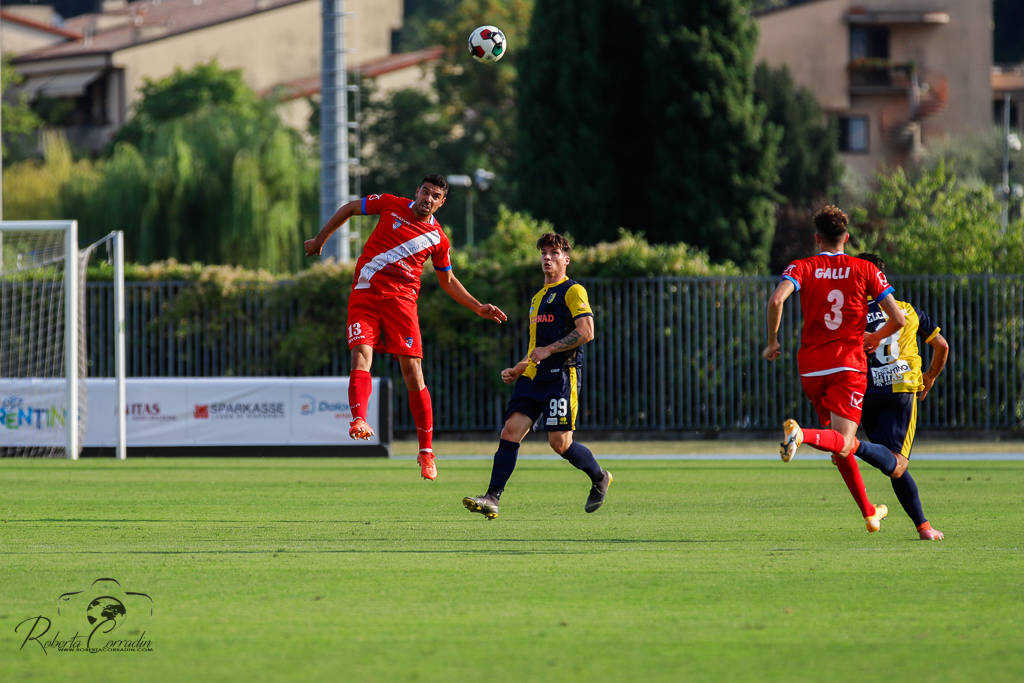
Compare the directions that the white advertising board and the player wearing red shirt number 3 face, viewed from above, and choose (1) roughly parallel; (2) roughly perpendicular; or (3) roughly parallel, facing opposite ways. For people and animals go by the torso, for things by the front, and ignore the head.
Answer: roughly parallel, facing opposite ways

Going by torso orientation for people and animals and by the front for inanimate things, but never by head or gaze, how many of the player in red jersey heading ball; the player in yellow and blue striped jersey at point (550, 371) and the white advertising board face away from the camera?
0

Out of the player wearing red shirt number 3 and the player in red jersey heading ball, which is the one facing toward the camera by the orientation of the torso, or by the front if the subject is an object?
the player in red jersey heading ball

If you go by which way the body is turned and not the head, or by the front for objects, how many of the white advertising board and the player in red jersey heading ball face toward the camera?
2

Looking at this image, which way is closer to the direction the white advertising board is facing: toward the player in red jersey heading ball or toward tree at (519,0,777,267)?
the player in red jersey heading ball

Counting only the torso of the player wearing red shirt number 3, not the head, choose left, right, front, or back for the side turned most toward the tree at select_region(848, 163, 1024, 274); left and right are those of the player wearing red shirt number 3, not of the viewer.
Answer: front

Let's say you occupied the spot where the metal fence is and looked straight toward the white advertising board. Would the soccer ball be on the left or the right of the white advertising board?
left

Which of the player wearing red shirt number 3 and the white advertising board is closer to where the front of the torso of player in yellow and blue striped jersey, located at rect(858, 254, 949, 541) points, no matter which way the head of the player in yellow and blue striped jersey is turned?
the white advertising board

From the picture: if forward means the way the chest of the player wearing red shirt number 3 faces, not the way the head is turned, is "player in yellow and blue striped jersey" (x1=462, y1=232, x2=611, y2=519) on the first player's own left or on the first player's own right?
on the first player's own left

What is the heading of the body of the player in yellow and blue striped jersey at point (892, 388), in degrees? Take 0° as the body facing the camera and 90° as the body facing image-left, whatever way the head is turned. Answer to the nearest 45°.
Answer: approximately 225°

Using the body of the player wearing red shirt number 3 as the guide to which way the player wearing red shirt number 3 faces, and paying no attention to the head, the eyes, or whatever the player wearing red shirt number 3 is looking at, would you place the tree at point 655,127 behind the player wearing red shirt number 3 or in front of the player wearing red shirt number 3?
in front

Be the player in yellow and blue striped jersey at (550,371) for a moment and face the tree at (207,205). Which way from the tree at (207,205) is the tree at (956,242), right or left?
right

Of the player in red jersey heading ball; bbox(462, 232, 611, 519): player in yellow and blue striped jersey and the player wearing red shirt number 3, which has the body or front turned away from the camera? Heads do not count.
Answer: the player wearing red shirt number 3

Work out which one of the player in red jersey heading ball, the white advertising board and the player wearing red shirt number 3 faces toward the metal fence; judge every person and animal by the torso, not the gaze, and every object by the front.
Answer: the player wearing red shirt number 3

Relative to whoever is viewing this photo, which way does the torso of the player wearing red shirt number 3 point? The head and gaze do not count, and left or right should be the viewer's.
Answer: facing away from the viewer

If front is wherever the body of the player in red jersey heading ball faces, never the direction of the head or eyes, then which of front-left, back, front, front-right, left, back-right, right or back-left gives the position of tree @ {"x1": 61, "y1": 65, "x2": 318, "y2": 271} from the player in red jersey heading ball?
back

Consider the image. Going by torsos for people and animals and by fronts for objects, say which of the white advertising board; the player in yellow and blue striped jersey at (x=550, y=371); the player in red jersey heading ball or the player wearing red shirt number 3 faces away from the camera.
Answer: the player wearing red shirt number 3

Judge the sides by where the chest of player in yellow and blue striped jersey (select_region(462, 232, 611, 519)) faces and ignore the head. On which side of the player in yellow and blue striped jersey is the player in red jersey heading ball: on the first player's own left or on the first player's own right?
on the first player's own right

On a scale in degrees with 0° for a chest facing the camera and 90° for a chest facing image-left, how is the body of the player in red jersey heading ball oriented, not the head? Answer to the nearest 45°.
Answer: approximately 0°
